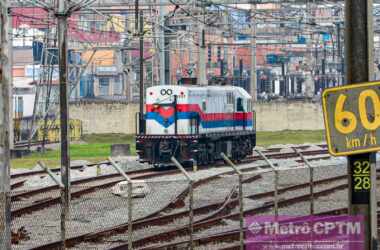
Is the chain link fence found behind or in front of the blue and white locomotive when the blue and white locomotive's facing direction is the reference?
in front

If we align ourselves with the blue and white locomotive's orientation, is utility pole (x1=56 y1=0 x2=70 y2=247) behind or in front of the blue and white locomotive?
in front

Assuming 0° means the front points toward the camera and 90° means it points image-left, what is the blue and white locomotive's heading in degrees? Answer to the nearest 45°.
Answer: approximately 45°

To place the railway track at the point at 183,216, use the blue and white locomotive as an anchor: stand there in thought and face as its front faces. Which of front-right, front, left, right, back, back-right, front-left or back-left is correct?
front-left

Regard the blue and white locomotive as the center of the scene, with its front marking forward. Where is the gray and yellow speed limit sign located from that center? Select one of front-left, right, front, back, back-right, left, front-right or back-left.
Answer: front-left

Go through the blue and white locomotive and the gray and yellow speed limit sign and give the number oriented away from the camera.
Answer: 0

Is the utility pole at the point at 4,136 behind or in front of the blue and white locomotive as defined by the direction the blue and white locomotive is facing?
in front

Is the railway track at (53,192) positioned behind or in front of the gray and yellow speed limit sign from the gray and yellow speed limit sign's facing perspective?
behind

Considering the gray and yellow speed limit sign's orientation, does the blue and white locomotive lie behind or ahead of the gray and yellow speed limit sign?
behind

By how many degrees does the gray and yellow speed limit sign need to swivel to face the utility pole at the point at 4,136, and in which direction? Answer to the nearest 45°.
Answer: approximately 135° to its right

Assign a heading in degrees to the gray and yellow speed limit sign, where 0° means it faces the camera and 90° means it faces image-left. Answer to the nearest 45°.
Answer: approximately 0°
